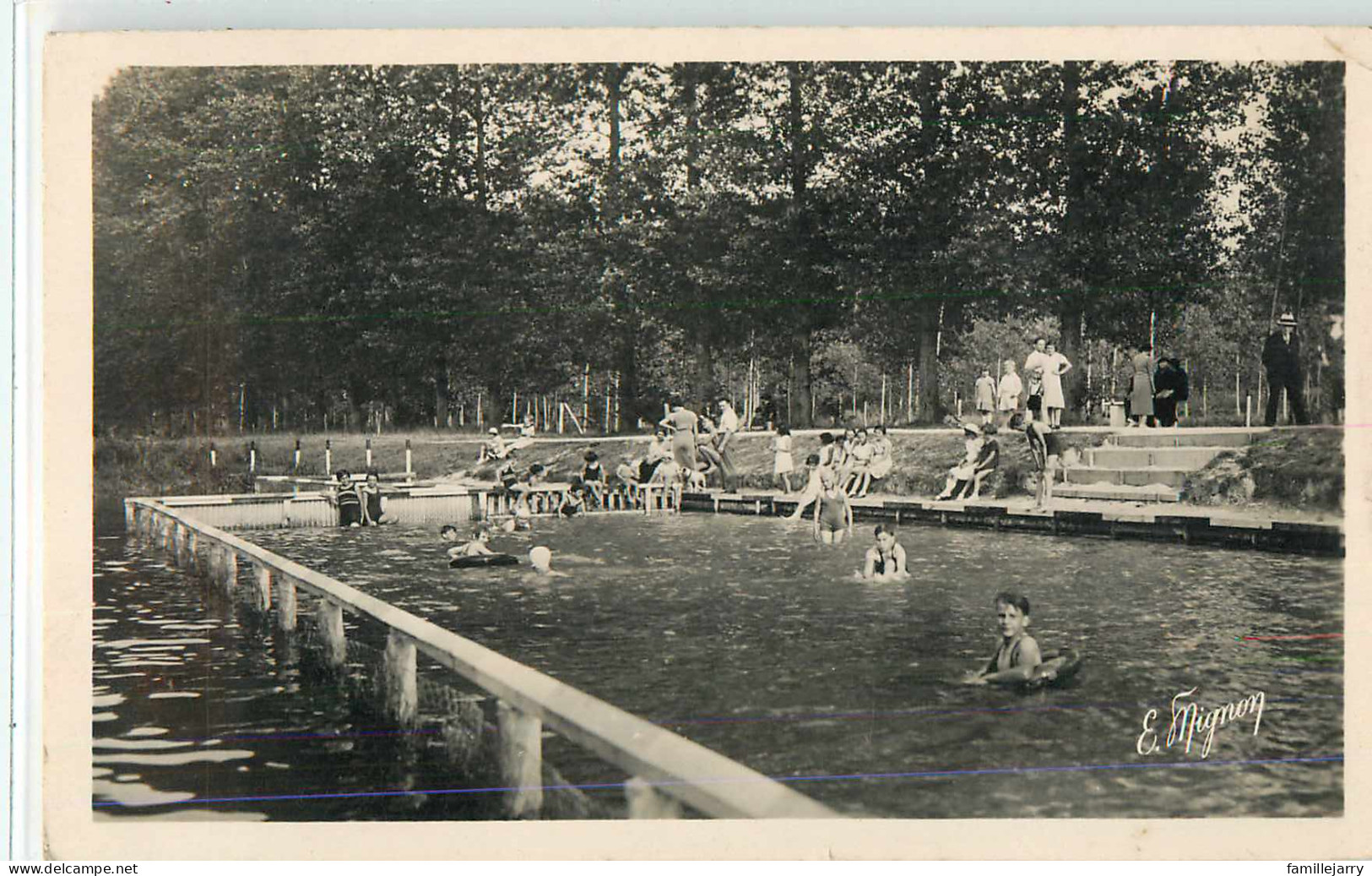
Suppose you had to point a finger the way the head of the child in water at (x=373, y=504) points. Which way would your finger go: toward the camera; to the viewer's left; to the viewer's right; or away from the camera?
toward the camera

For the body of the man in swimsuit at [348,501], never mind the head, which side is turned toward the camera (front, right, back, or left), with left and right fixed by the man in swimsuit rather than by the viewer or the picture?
front

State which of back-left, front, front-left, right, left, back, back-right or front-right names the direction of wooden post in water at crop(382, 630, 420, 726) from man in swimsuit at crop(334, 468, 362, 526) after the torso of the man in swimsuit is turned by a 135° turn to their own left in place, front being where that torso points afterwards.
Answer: back-right

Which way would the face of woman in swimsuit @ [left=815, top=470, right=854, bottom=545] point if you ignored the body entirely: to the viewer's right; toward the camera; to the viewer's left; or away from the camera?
toward the camera

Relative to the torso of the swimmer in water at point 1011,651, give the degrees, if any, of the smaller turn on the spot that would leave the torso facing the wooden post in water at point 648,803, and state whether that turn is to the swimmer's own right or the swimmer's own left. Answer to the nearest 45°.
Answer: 0° — they already face it

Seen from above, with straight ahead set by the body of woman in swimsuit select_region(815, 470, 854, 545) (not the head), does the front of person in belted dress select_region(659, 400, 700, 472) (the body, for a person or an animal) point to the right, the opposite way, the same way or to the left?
the opposite way

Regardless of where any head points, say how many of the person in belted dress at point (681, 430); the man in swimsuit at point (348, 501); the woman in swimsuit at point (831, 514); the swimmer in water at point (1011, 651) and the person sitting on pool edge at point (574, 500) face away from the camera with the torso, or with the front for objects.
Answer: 1

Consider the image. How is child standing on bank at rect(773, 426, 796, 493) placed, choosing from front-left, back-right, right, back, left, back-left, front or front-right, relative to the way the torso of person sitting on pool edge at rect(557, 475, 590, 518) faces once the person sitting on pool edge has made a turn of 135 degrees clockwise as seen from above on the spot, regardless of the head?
right

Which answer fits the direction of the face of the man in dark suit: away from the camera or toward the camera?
toward the camera

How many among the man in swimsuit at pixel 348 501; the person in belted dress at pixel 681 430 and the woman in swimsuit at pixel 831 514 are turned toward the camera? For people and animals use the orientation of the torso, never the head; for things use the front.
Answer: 2

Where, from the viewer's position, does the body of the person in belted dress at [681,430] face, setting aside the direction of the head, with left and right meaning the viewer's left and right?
facing away from the viewer
